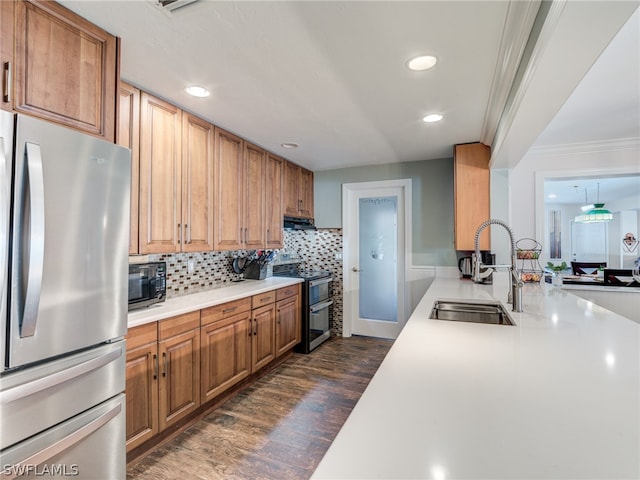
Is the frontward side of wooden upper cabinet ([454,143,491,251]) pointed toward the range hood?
yes

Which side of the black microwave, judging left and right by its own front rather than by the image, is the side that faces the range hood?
left

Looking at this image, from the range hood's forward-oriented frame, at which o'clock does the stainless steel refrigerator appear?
The stainless steel refrigerator is roughly at 2 o'clock from the range hood.

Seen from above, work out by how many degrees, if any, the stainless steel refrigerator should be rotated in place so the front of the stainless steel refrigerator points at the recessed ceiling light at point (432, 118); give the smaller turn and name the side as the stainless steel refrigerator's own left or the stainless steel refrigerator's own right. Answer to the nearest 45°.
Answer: approximately 45° to the stainless steel refrigerator's own left

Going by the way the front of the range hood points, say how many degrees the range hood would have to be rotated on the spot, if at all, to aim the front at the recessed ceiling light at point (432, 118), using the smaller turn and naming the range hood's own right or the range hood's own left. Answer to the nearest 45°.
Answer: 0° — it already faces it

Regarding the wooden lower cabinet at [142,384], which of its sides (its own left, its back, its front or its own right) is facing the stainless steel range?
left

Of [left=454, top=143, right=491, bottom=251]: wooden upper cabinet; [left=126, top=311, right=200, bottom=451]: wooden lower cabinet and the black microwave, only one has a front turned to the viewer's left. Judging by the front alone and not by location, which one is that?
the wooden upper cabinet

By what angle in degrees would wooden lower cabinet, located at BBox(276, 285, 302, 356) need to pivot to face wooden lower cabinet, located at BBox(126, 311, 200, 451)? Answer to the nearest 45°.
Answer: approximately 90° to its right
